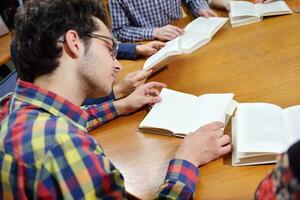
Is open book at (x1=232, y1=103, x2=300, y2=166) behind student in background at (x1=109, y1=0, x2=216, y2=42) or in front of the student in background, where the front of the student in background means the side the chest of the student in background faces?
in front

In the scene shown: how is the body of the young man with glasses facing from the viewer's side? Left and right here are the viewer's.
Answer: facing away from the viewer and to the right of the viewer

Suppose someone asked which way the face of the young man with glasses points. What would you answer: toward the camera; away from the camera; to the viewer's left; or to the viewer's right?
to the viewer's right

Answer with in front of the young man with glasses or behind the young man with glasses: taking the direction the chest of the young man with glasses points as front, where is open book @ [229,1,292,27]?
in front

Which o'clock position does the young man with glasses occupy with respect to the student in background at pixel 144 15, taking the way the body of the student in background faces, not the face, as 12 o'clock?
The young man with glasses is roughly at 2 o'clock from the student in background.

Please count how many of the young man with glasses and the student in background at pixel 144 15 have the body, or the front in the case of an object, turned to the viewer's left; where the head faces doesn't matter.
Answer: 0

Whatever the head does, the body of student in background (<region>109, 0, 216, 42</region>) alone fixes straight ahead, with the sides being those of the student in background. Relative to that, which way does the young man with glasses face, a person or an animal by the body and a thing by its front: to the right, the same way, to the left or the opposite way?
to the left

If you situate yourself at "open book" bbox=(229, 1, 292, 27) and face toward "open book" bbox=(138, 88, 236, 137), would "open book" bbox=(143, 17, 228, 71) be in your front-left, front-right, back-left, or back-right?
front-right

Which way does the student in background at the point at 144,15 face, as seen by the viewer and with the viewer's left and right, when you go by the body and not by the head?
facing the viewer and to the right of the viewer

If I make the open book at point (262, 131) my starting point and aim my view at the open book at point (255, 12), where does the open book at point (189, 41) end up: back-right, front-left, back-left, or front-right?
front-left
